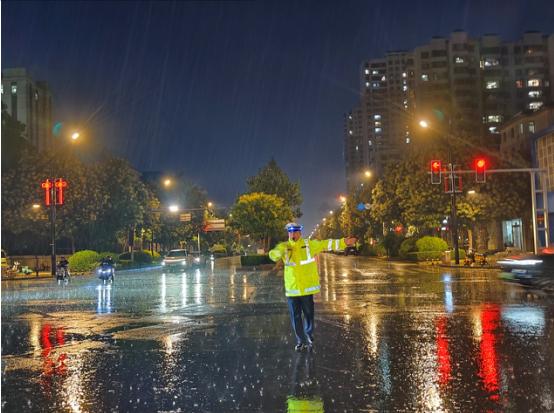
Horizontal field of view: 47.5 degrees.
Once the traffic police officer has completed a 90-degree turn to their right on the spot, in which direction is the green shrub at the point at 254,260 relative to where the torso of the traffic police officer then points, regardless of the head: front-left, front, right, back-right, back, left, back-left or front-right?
right

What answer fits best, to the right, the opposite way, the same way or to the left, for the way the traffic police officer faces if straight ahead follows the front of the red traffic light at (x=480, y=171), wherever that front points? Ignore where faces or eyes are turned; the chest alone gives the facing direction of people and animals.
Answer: the same way

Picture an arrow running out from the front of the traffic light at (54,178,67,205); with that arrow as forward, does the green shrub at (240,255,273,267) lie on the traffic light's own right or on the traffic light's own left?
on the traffic light's own left

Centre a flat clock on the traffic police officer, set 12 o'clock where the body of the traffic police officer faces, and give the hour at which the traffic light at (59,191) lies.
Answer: The traffic light is roughly at 5 o'clock from the traffic police officer.

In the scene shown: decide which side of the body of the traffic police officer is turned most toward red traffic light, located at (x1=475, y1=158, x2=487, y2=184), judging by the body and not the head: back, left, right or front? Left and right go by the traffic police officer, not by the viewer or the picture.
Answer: back

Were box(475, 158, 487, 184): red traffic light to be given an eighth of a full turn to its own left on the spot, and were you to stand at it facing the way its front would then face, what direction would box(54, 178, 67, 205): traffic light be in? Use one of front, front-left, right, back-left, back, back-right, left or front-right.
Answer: back-right

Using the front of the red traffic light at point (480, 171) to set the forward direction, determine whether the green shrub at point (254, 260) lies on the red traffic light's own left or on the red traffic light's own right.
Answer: on the red traffic light's own right

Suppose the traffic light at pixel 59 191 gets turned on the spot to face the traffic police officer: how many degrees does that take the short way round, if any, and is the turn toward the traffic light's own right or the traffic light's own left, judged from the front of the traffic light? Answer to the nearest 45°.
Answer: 0° — it already faces them

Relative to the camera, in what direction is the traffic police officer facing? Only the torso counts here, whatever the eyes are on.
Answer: toward the camera

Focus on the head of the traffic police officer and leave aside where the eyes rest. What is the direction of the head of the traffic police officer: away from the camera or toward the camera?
toward the camera

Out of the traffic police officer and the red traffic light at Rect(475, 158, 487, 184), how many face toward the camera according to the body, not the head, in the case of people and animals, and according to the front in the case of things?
2

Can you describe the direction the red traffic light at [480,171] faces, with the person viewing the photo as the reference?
facing the viewer

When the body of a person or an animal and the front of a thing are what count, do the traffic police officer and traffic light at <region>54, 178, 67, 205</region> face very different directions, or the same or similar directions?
same or similar directions

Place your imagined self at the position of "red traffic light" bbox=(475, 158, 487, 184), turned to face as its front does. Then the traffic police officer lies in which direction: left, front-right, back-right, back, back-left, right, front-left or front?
front
